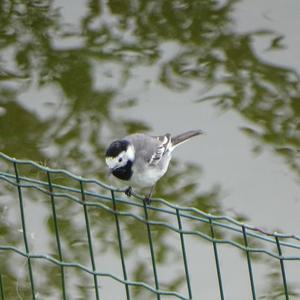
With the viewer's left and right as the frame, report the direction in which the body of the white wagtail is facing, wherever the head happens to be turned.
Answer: facing the viewer and to the left of the viewer
